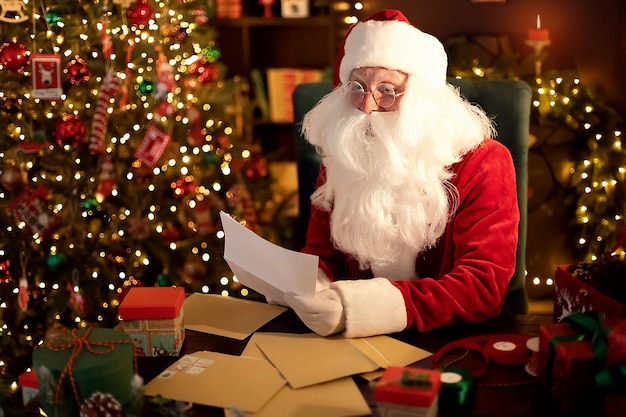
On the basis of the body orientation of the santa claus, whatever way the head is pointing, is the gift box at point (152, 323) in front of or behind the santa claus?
in front

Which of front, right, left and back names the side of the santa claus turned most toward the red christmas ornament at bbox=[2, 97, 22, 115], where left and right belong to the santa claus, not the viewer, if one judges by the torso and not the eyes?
right

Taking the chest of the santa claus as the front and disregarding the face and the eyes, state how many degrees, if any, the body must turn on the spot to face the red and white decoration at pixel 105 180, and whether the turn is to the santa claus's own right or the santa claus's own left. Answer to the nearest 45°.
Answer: approximately 90° to the santa claus's own right

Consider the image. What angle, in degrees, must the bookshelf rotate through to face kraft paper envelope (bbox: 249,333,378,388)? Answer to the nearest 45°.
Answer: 0° — it already faces it

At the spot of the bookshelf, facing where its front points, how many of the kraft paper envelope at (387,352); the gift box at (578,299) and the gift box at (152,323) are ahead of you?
3

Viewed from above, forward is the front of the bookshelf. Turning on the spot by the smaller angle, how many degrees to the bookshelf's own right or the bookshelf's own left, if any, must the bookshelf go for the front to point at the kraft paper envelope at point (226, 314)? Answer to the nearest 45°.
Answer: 0° — it already faces it

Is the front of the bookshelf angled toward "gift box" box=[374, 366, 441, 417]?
yes

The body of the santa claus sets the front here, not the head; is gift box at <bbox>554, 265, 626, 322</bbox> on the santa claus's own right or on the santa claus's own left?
on the santa claus's own left

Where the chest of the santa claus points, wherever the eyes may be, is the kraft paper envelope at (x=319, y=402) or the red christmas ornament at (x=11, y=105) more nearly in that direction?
the kraft paper envelope

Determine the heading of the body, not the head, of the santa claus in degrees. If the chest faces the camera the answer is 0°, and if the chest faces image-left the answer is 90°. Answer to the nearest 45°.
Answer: approximately 45°

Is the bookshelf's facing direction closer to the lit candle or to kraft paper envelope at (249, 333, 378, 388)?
the kraft paper envelope
